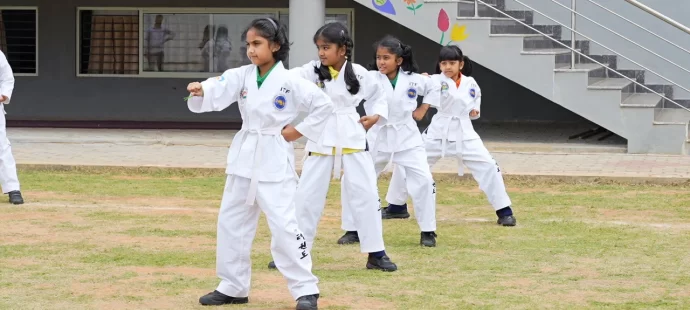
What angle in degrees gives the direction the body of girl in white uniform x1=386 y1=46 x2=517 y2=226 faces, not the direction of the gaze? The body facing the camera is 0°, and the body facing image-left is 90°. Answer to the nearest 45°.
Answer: approximately 45°

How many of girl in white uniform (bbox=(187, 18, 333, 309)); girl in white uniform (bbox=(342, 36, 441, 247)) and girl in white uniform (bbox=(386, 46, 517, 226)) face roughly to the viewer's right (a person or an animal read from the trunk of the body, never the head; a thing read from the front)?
0

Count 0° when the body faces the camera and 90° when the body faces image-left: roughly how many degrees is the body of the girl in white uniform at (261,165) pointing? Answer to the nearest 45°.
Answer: approximately 45°

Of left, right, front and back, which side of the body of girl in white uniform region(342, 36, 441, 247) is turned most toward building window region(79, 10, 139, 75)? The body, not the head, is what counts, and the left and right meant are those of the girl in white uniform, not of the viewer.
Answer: right

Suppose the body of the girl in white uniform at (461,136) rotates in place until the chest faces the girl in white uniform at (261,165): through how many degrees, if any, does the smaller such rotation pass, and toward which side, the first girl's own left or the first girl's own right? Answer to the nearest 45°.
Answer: approximately 45° to the first girl's own left

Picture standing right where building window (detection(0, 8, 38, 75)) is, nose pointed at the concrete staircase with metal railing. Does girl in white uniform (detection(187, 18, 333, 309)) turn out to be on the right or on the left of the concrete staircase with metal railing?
right

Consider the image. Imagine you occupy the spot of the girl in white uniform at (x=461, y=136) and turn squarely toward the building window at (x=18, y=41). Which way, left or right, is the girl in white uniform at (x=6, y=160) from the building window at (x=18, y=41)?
left

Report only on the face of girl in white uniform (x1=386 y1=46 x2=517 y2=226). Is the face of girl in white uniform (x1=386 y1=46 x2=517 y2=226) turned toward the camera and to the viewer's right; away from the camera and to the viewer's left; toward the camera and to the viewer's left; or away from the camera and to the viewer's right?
toward the camera and to the viewer's left

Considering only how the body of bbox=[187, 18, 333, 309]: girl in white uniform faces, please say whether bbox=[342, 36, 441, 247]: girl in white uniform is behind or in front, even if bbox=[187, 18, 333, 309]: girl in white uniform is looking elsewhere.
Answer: behind

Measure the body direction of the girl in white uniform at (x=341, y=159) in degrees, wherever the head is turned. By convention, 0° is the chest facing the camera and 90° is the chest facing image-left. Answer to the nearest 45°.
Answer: approximately 45°

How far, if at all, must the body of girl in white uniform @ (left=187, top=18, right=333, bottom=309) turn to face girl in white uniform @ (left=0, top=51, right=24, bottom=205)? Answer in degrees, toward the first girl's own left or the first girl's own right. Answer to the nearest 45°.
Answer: approximately 90° to the first girl's own right
